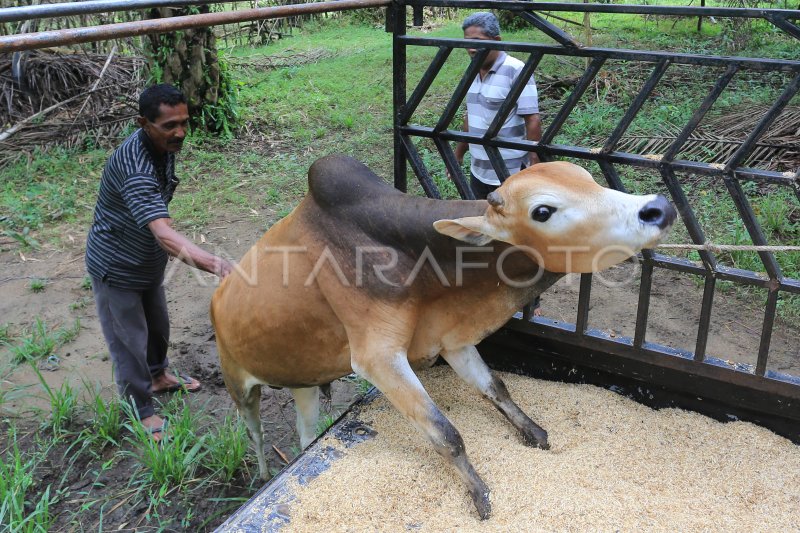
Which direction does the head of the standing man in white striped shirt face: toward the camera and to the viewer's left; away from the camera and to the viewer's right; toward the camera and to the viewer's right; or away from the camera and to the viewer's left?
toward the camera and to the viewer's left

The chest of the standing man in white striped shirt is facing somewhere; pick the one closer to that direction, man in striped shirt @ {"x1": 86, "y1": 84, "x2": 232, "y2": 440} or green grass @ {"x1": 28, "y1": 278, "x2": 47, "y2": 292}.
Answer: the man in striped shirt

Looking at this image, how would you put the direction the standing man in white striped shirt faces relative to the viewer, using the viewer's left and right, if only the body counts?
facing the viewer and to the left of the viewer

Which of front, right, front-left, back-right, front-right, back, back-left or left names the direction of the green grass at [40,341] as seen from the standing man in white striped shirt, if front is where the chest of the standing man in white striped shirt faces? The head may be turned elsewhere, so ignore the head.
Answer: front-right

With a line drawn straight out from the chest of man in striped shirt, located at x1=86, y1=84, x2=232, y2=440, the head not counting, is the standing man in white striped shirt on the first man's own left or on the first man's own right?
on the first man's own left

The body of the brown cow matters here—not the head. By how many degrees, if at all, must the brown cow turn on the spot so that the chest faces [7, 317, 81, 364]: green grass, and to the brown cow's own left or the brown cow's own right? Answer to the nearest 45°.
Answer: approximately 180°

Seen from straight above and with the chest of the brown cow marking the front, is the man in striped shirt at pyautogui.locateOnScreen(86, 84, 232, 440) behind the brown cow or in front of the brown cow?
behind

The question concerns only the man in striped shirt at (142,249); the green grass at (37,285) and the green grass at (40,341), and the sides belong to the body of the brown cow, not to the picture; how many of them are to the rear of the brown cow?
3

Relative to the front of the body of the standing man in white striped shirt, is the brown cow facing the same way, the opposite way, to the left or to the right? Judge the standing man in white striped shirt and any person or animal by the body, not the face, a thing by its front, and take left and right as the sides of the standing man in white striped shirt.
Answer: to the left

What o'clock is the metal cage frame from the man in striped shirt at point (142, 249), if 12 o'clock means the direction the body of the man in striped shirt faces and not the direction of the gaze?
The metal cage frame is roughly at 12 o'clock from the man in striped shirt.

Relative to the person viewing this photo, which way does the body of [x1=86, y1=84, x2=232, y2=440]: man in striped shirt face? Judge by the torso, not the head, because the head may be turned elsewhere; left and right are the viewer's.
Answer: facing the viewer and to the right of the viewer

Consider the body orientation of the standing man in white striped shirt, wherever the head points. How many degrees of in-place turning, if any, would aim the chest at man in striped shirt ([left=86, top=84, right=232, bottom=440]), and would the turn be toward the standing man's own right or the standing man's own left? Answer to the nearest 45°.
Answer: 0° — they already face them

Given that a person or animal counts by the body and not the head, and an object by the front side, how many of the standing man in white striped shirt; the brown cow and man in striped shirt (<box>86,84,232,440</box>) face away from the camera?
0
